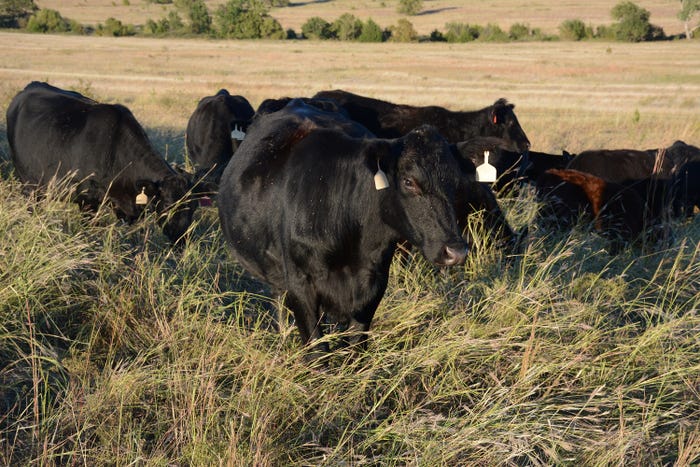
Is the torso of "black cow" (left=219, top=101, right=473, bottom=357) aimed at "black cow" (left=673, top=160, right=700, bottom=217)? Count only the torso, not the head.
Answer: no

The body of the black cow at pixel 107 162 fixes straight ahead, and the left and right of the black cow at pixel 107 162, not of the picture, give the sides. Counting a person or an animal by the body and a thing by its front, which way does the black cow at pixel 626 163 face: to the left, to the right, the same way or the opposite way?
the same way

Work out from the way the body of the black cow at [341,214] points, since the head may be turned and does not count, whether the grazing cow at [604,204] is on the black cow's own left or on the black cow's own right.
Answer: on the black cow's own left

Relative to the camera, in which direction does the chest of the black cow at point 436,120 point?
to the viewer's right

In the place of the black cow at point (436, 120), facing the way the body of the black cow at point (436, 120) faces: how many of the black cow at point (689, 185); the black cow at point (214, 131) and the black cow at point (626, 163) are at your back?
1

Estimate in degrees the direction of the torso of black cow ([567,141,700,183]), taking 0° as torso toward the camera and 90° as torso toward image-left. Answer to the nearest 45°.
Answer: approximately 270°

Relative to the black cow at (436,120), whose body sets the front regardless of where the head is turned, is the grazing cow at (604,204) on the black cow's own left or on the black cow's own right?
on the black cow's own right

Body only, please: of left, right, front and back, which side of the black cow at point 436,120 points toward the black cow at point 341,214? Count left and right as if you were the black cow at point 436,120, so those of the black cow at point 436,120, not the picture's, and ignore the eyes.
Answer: right

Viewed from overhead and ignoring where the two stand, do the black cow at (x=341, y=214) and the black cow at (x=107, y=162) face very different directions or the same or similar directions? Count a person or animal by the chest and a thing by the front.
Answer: same or similar directions

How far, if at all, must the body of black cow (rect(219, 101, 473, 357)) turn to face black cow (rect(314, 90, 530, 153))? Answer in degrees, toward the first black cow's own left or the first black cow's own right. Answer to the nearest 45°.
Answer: approximately 135° to the first black cow's own left

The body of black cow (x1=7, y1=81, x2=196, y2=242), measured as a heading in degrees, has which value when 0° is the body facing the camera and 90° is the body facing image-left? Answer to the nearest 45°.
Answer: approximately 315°

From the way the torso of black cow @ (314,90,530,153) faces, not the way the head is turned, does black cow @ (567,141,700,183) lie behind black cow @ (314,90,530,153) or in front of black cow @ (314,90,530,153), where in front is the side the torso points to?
in front

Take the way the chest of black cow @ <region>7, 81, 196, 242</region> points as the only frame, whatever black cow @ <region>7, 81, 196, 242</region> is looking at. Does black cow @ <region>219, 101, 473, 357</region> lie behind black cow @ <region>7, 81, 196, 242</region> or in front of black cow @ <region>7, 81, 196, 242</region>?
in front
